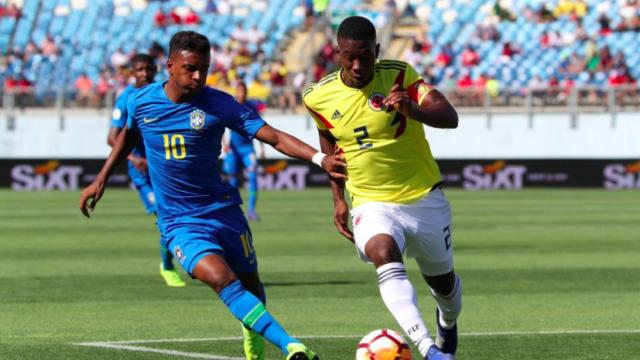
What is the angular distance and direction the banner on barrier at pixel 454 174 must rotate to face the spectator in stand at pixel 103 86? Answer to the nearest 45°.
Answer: approximately 90° to its right

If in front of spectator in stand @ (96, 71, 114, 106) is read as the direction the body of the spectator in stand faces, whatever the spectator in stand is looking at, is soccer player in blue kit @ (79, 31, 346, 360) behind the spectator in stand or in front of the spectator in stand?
in front

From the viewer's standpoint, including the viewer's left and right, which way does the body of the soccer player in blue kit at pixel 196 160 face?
facing the viewer

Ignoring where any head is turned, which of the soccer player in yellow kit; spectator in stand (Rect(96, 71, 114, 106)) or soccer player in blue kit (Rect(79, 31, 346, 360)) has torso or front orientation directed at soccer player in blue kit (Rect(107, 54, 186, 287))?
the spectator in stand

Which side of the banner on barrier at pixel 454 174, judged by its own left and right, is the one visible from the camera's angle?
front

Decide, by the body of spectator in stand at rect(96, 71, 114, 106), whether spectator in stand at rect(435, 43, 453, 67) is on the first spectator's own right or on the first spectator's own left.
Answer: on the first spectator's own left

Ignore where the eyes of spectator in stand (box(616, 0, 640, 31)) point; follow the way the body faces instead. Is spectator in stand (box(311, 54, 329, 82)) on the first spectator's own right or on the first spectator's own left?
on the first spectator's own right

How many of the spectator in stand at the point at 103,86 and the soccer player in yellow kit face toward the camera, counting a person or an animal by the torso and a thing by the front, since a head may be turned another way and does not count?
2

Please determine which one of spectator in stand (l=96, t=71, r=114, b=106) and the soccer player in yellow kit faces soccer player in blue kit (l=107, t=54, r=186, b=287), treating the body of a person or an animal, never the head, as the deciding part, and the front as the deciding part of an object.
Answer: the spectator in stand

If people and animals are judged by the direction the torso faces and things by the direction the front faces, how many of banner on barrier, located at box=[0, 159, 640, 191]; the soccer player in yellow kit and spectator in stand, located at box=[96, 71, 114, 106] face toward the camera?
3

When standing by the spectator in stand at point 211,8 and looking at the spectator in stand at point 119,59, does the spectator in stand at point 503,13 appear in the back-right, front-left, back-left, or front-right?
back-left

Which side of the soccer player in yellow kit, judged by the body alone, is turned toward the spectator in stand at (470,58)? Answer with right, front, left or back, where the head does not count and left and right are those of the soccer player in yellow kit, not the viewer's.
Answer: back

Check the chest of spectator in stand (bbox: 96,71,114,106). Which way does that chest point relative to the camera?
toward the camera
